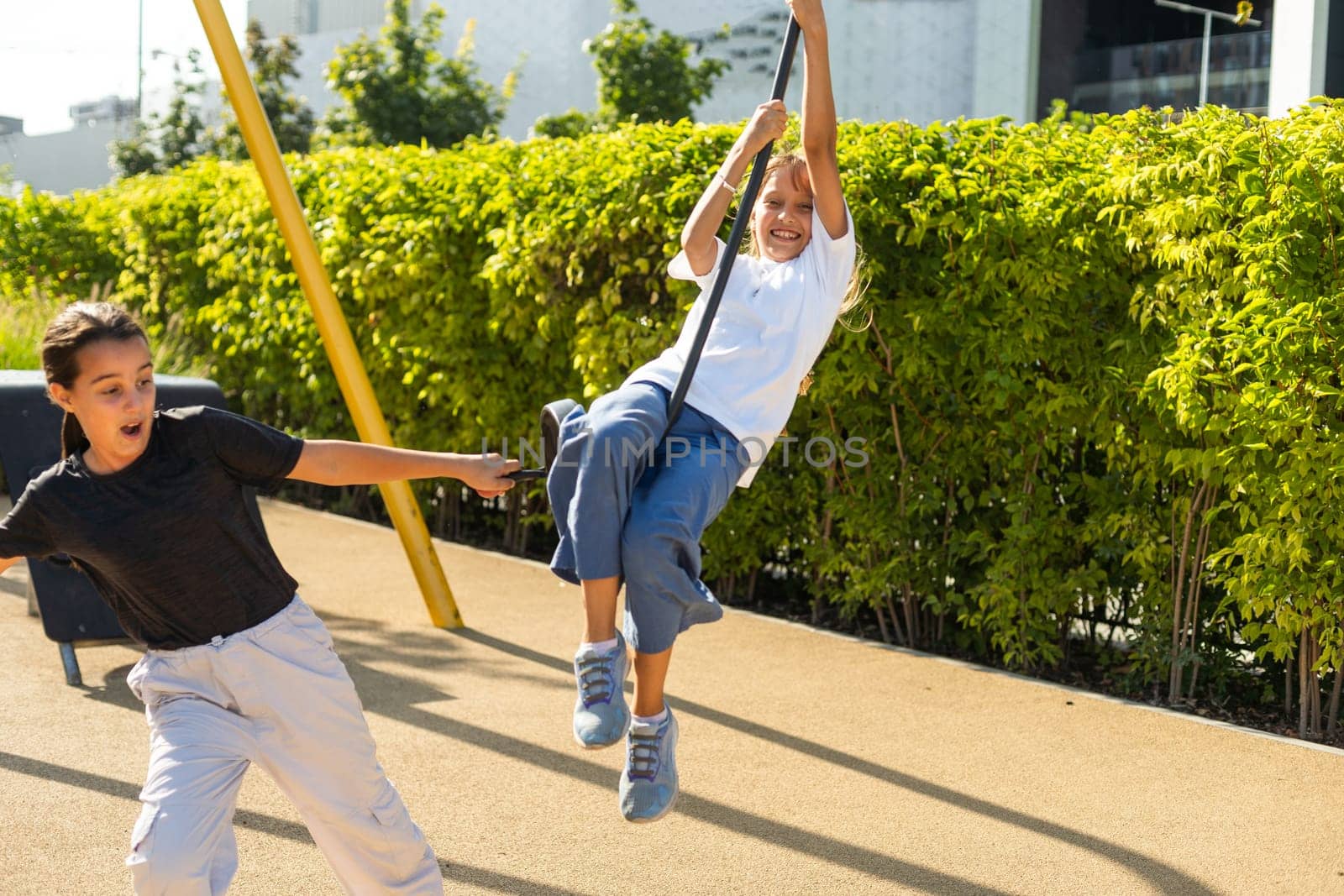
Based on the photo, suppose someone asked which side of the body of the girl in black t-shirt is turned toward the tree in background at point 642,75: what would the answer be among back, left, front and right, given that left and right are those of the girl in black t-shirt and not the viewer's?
back

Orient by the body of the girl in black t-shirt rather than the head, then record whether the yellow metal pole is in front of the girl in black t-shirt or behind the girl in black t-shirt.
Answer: behind

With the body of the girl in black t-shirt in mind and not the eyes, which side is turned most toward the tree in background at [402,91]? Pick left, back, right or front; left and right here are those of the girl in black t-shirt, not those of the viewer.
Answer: back

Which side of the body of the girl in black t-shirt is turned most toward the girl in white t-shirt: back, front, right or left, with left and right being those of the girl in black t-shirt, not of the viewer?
left

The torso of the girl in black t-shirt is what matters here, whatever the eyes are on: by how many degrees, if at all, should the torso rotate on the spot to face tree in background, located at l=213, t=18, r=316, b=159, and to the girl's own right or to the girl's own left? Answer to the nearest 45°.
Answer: approximately 180°

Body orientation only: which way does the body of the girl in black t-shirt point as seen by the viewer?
toward the camera

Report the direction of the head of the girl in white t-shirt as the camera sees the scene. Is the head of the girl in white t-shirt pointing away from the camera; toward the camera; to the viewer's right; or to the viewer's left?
toward the camera

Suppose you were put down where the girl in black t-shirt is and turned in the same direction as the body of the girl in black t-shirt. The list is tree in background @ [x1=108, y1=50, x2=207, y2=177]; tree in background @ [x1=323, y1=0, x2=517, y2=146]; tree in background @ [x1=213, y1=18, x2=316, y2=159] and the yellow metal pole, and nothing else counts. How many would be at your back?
4

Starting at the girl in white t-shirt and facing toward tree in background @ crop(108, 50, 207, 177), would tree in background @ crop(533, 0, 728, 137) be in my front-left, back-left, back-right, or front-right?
front-right

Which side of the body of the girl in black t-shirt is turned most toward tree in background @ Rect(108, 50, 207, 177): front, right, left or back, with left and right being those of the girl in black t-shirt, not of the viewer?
back
